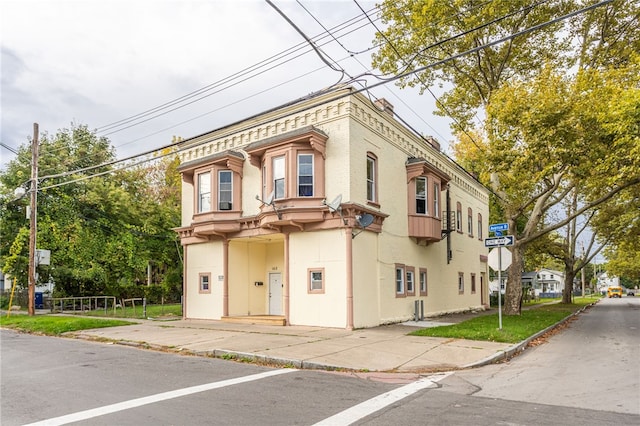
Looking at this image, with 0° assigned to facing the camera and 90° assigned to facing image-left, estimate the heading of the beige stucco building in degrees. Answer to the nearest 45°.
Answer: approximately 45°

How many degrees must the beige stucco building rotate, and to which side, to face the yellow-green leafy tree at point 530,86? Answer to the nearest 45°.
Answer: approximately 135° to its left

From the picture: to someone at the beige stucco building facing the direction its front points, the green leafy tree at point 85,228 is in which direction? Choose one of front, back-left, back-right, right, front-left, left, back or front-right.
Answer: right

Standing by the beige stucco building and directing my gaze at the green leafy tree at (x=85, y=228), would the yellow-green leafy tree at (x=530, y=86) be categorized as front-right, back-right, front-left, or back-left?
back-right
